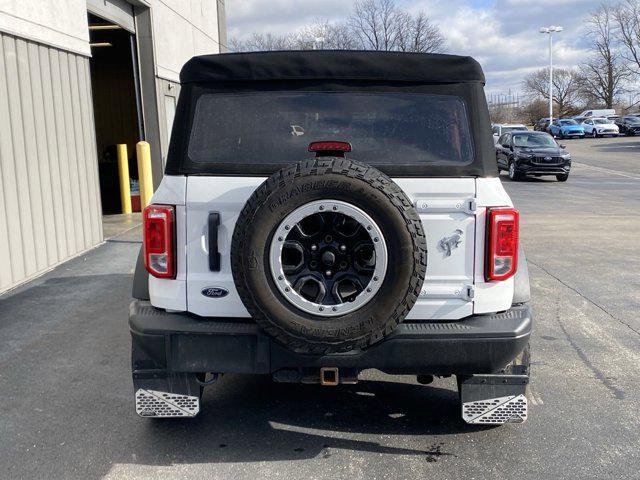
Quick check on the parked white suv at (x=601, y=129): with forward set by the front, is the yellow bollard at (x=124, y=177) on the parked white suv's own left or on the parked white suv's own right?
on the parked white suv's own right

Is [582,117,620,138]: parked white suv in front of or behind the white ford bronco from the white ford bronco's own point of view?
in front

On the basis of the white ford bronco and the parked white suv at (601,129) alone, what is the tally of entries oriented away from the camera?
1

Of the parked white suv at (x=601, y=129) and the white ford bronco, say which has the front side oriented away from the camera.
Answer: the white ford bronco

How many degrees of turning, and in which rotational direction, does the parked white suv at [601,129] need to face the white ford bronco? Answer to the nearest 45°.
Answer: approximately 45° to its right

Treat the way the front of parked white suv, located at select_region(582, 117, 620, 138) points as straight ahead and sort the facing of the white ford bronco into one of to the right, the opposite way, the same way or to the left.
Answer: the opposite way

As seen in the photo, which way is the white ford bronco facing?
away from the camera

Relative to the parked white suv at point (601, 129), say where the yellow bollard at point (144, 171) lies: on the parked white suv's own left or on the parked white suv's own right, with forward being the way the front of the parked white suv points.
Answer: on the parked white suv's own right

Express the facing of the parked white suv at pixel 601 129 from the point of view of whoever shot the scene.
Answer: facing the viewer and to the right of the viewer

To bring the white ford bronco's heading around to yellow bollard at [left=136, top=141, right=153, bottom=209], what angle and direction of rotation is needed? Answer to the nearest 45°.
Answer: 0° — it already faces it
